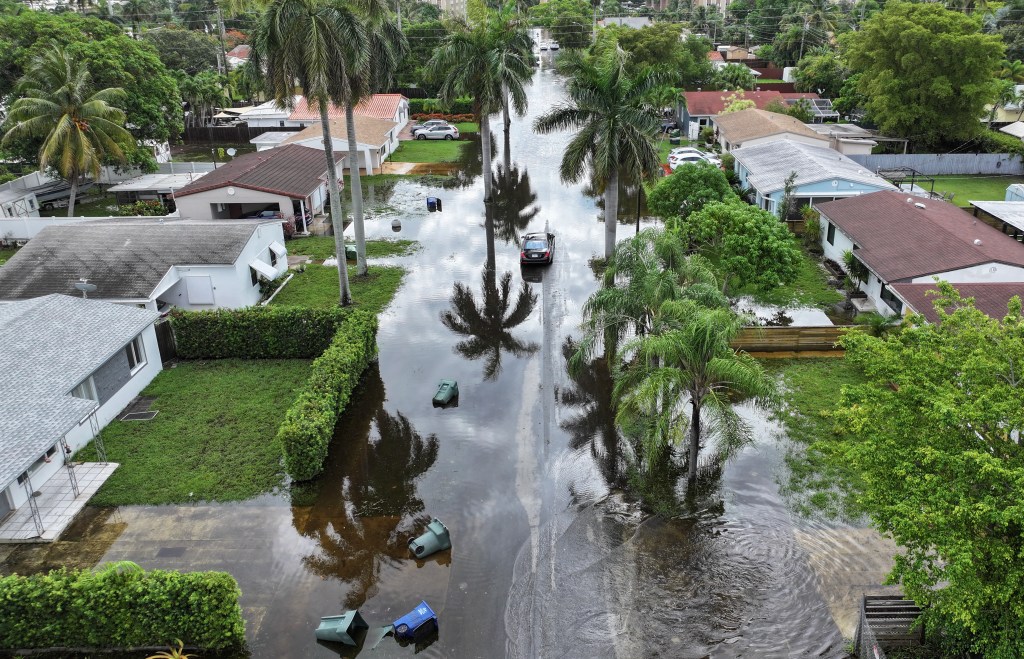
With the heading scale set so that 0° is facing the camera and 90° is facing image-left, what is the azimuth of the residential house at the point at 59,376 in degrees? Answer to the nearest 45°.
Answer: approximately 315°

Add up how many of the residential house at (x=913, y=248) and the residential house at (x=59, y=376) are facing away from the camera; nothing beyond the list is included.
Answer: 0

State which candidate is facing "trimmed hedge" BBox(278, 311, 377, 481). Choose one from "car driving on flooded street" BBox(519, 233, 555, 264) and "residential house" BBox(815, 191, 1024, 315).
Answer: the residential house

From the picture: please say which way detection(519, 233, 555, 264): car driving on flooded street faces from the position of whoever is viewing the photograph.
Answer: facing away from the viewer

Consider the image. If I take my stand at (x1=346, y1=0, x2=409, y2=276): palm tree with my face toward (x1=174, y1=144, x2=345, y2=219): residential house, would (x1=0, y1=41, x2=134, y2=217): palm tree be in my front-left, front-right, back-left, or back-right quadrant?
front-left

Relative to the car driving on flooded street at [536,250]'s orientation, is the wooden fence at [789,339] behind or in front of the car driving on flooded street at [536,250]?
behind

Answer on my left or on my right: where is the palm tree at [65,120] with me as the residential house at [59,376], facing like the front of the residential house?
on my left

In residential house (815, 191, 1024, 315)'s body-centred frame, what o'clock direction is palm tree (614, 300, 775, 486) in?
The palm tree is roughly at 11 o'clock from the residential house.

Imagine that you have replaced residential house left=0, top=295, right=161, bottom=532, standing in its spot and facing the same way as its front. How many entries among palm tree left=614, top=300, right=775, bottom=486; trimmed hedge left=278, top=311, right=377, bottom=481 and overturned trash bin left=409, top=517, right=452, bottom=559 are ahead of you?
3

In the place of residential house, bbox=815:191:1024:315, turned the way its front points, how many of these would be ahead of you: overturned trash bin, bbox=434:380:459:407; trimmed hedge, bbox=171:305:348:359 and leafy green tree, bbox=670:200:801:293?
3

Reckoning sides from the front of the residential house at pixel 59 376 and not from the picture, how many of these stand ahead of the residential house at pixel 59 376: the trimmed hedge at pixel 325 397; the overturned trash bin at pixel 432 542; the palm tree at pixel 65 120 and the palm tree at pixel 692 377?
3

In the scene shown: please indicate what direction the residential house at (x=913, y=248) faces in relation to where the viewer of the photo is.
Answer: facing the viewer and to the left of the viewer

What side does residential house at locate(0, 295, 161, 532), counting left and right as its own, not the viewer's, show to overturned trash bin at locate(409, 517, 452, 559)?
front

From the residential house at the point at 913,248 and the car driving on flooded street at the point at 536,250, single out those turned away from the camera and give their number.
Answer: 1

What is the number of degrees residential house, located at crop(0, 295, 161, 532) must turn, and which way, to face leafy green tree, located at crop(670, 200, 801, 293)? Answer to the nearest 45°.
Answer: approximately 45° to its left
